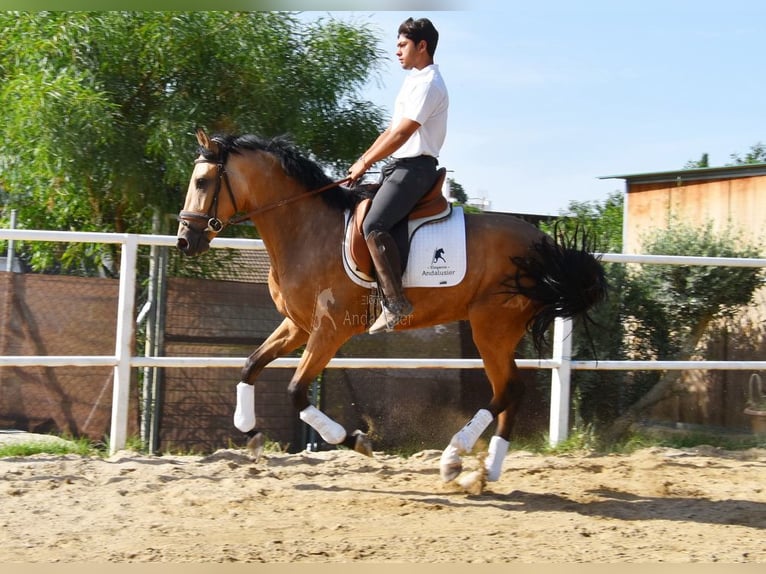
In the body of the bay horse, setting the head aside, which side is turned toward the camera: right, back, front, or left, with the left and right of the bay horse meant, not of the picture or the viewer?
left

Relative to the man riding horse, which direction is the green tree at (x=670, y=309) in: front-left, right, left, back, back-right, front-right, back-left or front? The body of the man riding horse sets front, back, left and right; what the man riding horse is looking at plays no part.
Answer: back-right

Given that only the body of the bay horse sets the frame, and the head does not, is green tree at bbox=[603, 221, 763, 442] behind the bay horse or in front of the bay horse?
behind

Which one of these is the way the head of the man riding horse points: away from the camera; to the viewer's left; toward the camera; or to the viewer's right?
to the viewer's left

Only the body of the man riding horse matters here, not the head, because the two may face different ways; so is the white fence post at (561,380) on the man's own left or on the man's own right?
on the man's own right

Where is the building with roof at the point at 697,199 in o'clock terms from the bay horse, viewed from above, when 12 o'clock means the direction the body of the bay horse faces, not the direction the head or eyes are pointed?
The building with roof is roughly at 4 o'clock from the bay horse.

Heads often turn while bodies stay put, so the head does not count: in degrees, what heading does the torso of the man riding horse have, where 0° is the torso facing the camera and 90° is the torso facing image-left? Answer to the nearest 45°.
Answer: approximately 90°

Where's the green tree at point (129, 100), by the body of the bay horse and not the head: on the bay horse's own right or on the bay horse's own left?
on the bay horse's own right

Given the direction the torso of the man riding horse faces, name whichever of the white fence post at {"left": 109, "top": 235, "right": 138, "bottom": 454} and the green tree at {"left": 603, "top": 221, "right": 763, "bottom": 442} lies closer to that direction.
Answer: the white fence post

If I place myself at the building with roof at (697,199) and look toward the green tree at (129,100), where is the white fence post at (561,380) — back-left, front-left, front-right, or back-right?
front-left

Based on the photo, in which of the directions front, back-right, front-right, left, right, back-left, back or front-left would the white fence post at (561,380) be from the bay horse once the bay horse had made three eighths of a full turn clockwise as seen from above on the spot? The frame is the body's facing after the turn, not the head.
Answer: front
